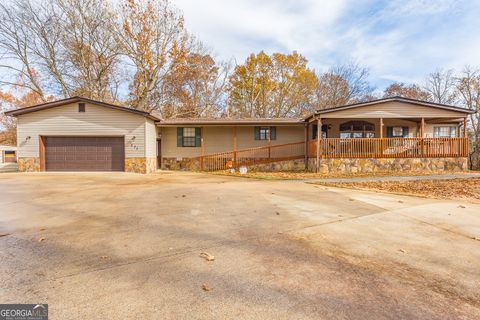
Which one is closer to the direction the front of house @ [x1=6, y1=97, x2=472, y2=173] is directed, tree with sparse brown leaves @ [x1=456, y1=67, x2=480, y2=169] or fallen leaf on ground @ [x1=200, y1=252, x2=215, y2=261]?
the fallen leaf on ground

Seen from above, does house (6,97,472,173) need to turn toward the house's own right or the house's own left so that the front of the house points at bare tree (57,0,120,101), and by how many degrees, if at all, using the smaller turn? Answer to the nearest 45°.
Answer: approximately 135° to the house's own right

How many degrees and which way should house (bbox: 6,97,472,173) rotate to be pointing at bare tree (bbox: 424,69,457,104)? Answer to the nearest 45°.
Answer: approximately 135° to its left

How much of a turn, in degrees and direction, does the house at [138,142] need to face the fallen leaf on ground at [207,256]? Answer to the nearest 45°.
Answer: approximately 45° to its left

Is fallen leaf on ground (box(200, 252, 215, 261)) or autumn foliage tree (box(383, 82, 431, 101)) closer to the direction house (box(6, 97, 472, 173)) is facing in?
the fallen leaf on ground

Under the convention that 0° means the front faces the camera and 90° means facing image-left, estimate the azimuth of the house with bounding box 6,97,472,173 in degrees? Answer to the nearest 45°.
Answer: approximately 0°

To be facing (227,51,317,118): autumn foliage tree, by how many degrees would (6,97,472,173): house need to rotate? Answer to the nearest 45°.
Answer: approximately 135° to its left
